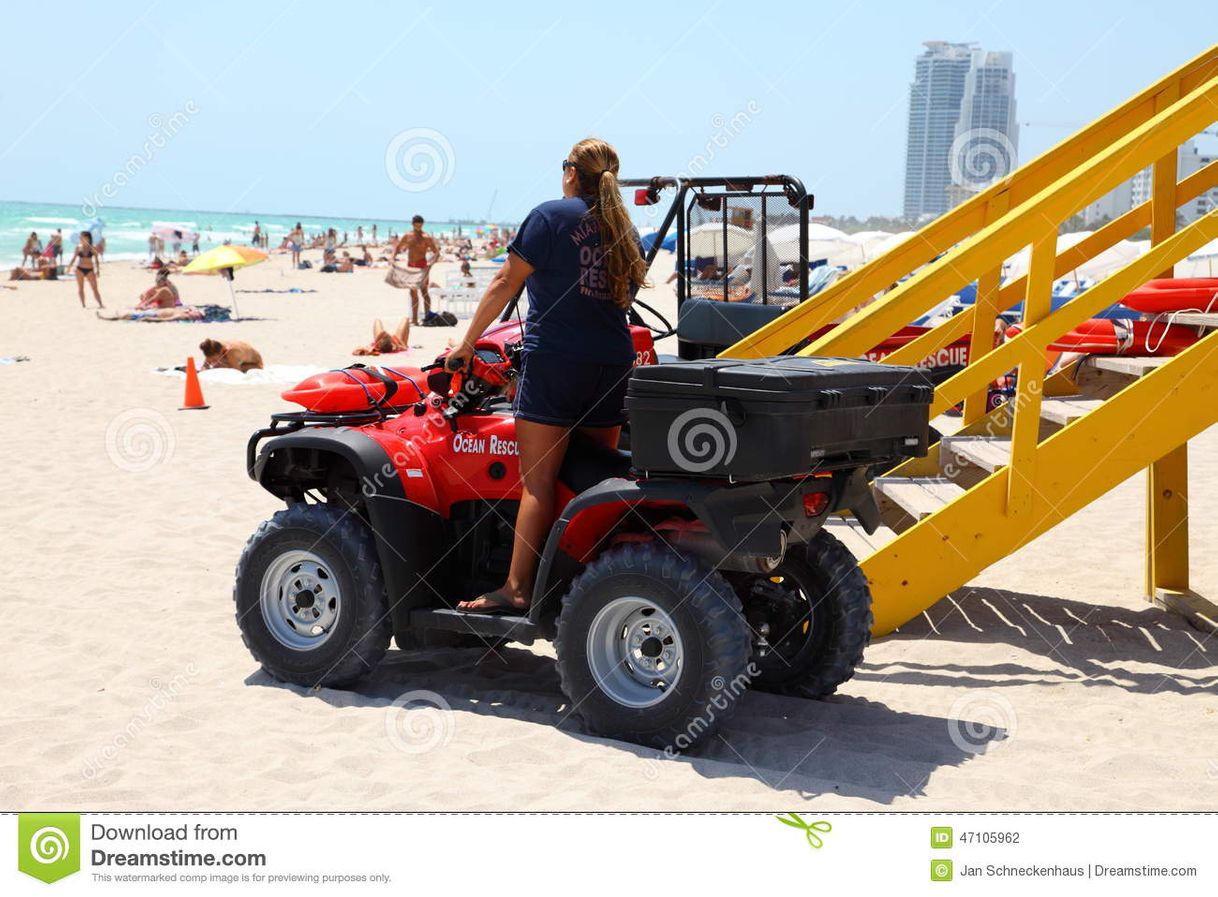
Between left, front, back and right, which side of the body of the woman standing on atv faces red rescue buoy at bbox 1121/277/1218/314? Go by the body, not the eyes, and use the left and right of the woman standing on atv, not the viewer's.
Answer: right

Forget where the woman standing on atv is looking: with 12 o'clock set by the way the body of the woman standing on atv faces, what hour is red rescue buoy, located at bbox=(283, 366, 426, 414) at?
The red rescue buoy is roughly at 12 o'clock from the woman standing on atv.

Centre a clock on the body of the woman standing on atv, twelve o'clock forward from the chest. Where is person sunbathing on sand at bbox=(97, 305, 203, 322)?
The person sunbathing on sand is roughly at 1 o'clock from the woman standing on atv.

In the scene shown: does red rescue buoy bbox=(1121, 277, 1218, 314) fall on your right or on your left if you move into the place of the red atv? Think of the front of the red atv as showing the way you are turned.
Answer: on your right

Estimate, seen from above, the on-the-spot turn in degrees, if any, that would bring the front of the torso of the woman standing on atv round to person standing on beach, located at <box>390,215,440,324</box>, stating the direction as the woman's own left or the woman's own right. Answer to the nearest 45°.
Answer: approximately 45° to the woman's own right

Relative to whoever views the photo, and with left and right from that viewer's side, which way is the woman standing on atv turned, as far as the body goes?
facing away from the viewer and to the left of the viewer

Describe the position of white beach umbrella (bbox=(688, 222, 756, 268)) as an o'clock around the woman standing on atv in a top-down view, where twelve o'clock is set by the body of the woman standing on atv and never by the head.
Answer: The white beach umbrella is roughly at 2 o'clock from the woman standing on atv.

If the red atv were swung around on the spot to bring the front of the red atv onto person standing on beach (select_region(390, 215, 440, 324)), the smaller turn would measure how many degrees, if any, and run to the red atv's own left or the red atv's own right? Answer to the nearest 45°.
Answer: approximately 45° to the red atv's own right

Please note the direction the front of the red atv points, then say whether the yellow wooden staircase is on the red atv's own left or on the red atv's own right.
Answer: on the red atv's own right

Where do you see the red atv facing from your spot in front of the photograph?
facing away from the viewer and to the left of the viewer

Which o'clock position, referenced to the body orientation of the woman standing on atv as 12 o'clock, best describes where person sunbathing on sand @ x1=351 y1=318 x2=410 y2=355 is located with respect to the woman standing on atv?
The person sunbathing on sand is roughly at 1 o'clock from the woman standing on atv.
